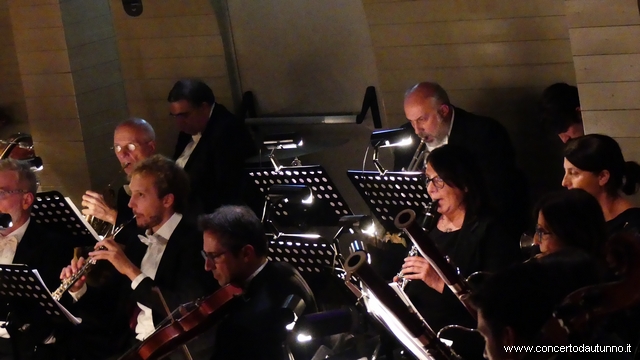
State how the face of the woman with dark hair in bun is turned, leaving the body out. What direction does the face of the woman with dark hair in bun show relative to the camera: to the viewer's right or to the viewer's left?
to the viewer's left

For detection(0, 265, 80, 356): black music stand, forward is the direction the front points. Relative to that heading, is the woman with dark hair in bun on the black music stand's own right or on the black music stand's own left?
on the black music stand's own right

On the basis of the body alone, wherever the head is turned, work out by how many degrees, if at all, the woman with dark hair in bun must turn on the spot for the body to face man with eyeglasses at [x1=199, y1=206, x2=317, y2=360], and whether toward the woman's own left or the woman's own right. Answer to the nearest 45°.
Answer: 0° — they already face them

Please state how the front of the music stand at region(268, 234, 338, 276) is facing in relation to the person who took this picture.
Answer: facing away from the viewer

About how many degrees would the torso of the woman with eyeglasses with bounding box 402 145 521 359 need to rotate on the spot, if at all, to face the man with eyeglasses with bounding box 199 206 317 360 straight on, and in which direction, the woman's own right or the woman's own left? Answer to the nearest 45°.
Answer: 0° — they already face them

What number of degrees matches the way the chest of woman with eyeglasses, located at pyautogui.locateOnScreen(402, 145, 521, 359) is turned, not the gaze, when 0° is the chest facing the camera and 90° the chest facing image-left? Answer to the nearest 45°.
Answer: approximately 45°
